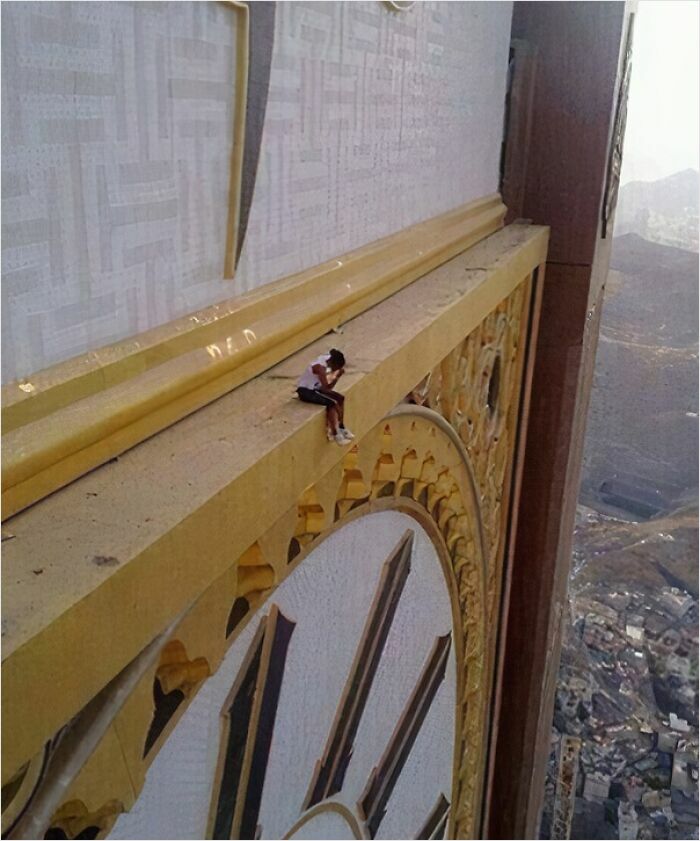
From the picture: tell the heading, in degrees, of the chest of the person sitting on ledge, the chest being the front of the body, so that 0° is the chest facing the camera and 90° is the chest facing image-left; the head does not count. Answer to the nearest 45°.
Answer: approximately 270°
